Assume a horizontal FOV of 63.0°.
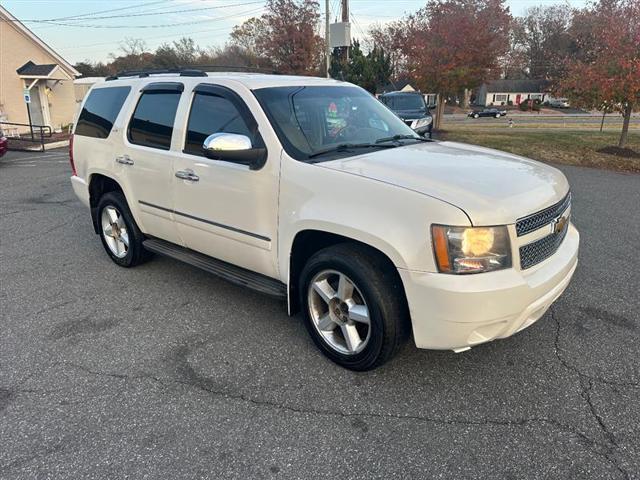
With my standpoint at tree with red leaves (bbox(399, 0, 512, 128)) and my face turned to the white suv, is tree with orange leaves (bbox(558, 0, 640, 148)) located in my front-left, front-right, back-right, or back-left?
front-left

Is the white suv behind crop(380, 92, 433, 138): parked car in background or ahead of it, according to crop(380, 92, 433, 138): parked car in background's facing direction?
ahead

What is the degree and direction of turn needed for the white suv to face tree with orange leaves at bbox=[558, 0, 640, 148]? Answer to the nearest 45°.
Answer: approximately 90° to its left

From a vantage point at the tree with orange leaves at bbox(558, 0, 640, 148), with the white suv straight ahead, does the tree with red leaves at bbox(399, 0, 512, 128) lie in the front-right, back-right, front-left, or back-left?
back-right

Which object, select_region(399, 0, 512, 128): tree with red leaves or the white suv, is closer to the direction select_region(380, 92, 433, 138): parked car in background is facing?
the white suv

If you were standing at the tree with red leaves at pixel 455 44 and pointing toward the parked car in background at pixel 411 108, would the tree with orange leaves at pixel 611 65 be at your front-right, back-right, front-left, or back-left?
front-left

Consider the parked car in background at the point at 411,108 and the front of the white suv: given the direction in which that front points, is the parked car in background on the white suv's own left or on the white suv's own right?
on the white suv's own left

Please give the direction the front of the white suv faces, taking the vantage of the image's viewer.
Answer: facing the viewer and to the right of the viewer

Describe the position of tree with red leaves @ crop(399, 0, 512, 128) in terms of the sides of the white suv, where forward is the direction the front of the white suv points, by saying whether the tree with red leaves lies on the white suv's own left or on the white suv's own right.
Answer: on the white suv's own left

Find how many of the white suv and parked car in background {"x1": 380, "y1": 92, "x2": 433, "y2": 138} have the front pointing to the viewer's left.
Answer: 0

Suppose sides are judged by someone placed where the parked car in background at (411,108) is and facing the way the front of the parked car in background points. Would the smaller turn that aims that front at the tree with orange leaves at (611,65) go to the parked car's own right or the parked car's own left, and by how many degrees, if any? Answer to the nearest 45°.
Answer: approximately 45° to the parked car's own left

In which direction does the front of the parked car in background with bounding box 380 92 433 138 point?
toward the camera
